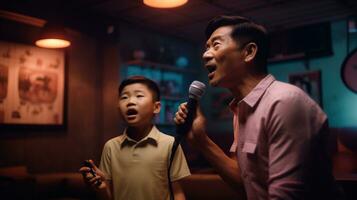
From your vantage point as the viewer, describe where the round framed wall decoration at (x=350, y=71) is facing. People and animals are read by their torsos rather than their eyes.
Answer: facing the viewer

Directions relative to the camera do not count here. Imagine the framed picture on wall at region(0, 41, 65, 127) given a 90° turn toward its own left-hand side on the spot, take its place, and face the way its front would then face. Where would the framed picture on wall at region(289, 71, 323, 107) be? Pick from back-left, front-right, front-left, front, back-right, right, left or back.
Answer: front-right

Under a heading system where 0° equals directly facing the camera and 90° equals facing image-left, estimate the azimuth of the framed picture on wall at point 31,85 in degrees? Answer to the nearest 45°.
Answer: approximately 315°

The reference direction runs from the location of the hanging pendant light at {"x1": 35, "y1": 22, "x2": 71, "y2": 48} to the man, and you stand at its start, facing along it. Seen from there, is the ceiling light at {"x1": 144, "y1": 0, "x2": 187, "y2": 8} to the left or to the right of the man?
left

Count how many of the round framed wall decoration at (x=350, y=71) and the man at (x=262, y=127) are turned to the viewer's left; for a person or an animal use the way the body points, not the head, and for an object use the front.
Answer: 1

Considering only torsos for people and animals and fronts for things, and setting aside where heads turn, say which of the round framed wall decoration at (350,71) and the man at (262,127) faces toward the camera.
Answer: the round framed wall decoration

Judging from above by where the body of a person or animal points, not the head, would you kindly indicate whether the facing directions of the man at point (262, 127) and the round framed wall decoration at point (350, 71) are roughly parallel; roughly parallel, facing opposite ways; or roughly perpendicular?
roughly perpendicular

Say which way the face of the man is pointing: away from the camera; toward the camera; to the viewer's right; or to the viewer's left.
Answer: to the viewer's left

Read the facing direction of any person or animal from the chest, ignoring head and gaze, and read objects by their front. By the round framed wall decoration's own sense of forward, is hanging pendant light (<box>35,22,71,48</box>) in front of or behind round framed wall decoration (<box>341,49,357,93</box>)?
in front

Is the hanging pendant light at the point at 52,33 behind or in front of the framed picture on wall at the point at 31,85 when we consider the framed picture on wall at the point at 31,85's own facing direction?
in front

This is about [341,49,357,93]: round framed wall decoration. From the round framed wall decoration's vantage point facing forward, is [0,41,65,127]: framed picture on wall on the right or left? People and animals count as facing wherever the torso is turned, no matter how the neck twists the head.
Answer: on its right

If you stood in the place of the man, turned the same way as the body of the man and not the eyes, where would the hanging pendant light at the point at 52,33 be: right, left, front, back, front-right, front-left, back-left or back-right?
front-right

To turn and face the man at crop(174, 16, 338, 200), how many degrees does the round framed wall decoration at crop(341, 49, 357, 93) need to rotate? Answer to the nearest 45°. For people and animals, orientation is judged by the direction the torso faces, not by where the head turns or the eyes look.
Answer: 0° — it already faces them

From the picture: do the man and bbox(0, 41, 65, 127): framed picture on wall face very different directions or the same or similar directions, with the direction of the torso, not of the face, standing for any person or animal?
very different directions

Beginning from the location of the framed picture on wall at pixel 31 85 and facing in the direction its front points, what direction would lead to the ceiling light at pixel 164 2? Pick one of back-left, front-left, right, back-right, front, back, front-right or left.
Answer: front
